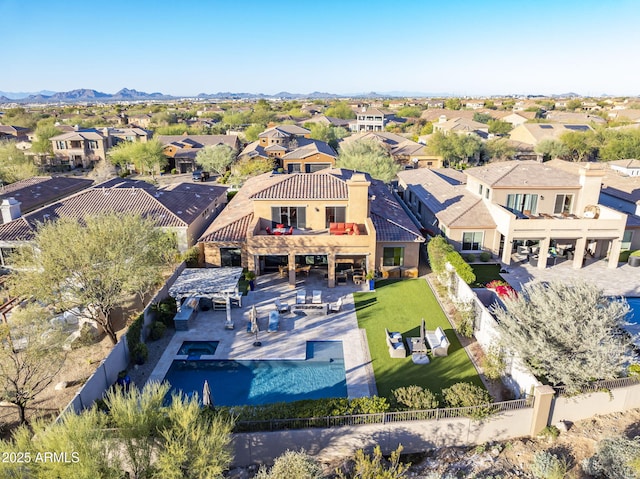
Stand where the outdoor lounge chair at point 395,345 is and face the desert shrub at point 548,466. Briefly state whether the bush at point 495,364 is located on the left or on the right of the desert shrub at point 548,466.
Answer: left

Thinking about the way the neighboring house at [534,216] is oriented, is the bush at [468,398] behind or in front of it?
behind

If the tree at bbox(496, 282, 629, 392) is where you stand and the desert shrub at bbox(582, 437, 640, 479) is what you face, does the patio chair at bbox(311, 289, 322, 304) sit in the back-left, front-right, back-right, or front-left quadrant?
back-right

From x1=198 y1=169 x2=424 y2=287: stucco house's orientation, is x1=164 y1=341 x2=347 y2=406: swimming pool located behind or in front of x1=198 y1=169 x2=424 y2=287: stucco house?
behind

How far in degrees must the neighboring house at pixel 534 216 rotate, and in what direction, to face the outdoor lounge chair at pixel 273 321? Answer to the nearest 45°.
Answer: approximately 135° to its left

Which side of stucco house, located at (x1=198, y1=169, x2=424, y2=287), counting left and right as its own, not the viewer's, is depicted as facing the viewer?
back

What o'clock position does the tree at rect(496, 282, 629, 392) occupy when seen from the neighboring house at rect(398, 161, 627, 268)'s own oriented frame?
The tree is roughly at 6 o'clock from the neighboring house.

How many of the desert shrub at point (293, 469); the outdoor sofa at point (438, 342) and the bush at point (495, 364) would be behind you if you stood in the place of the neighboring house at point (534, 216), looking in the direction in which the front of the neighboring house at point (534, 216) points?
3

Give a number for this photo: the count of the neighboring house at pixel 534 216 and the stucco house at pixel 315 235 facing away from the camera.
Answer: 2

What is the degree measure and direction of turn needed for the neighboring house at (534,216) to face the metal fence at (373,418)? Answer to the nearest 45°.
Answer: approximately 180°

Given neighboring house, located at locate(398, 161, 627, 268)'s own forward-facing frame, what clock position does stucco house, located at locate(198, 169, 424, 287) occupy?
The stucco house is roughly at 8 o'clock from the neighboring house.

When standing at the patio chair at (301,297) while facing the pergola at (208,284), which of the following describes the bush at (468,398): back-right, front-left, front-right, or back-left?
back-left

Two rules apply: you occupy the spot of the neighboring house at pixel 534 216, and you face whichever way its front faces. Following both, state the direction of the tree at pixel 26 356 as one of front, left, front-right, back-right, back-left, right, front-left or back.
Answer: back-left

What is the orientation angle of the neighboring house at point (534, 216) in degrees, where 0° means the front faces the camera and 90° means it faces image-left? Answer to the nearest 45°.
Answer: approximately 180°

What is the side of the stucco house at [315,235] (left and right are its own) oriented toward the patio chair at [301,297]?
back
